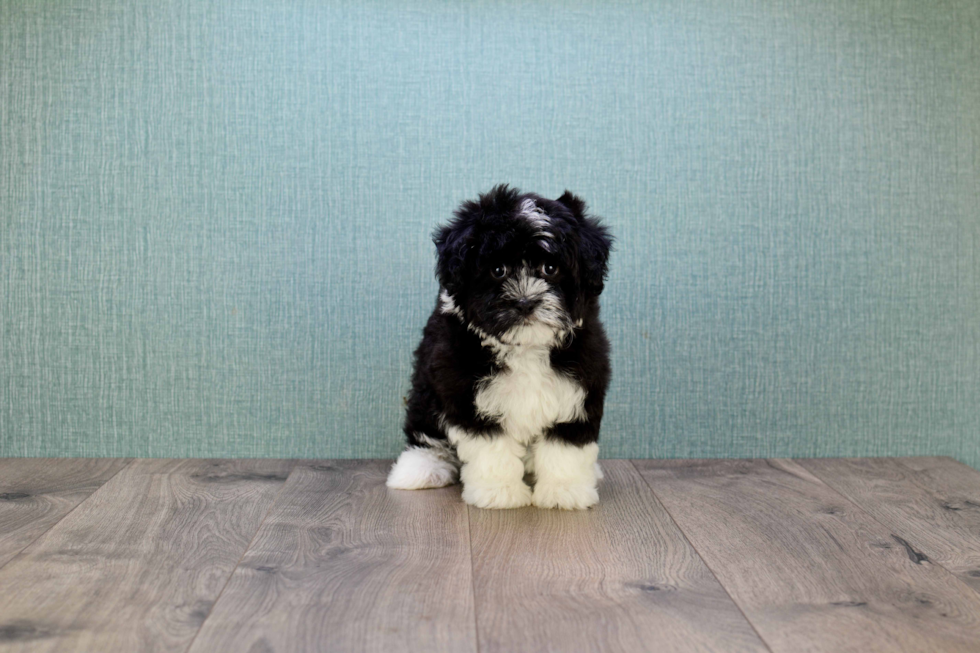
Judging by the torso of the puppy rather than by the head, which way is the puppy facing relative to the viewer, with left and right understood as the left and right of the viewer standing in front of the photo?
facing the viewer
